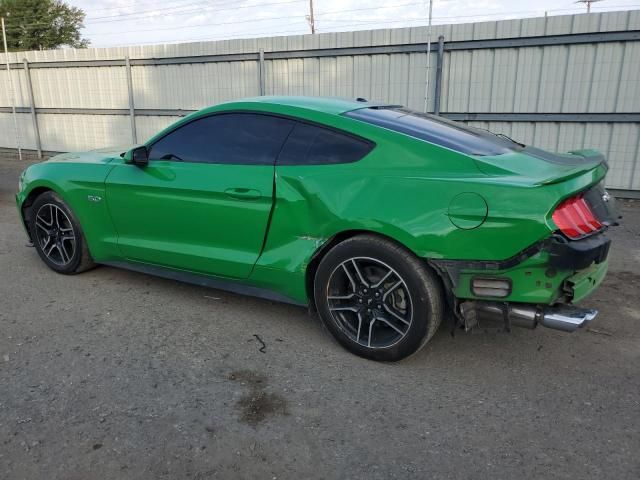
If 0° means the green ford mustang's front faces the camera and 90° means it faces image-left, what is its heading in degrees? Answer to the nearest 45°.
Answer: approximately 135°

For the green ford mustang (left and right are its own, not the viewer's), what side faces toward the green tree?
front
